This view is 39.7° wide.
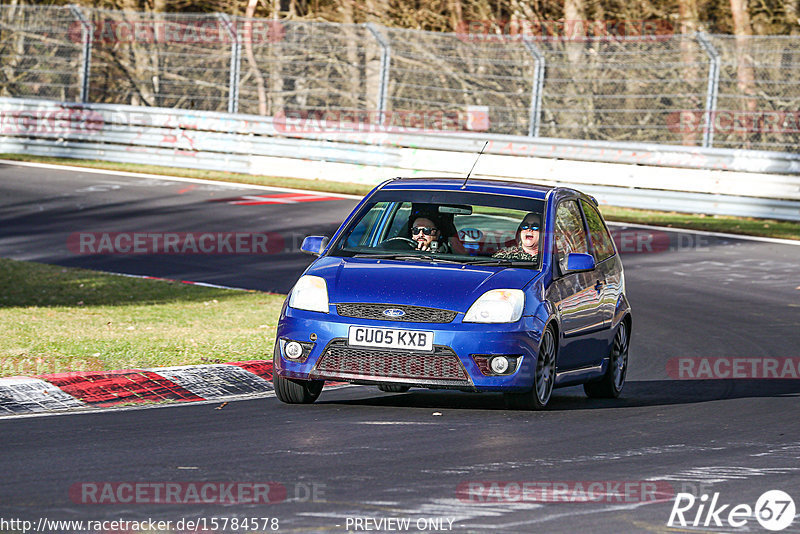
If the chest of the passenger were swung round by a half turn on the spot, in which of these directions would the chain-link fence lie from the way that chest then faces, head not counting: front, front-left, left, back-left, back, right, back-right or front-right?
front

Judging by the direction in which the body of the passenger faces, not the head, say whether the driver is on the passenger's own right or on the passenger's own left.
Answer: on the passenger's own right

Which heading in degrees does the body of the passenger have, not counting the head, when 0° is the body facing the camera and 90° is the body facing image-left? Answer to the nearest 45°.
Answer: approximately 0°

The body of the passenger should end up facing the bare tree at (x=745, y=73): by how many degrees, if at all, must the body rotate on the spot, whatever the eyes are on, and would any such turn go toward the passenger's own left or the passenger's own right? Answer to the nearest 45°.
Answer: approximately 180°

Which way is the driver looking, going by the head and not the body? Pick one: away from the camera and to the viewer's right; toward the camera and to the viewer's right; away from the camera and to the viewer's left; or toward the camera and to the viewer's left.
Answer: toward the camera and to the viewer's left

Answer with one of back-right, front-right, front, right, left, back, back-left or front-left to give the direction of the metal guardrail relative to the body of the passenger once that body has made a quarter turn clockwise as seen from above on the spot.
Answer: right
